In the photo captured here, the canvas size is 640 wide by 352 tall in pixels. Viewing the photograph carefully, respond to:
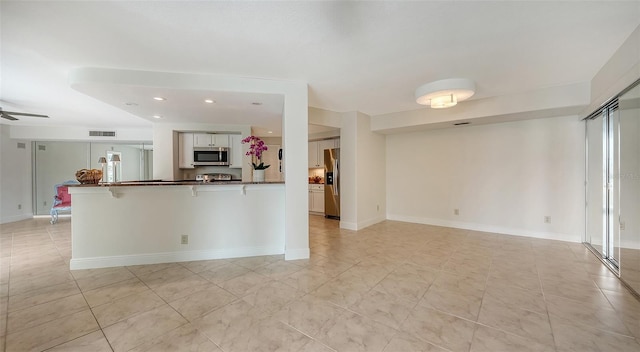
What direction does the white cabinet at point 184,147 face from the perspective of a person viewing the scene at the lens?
facing the viewer

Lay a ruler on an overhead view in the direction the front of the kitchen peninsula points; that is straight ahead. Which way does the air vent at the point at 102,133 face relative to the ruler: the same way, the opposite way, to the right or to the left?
the same way

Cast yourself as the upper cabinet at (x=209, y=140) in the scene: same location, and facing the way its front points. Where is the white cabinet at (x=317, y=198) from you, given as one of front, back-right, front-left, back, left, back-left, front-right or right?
left

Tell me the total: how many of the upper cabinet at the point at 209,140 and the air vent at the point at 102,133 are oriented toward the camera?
2

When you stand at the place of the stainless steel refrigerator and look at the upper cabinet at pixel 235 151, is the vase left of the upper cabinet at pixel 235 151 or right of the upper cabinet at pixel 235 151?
left

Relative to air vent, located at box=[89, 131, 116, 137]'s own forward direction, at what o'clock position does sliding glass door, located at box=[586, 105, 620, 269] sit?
The sliding glass door is roughly at 11 o'clock from the air vent.

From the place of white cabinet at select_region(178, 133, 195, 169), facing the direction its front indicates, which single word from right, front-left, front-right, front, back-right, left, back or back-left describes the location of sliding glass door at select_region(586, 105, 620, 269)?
front-left

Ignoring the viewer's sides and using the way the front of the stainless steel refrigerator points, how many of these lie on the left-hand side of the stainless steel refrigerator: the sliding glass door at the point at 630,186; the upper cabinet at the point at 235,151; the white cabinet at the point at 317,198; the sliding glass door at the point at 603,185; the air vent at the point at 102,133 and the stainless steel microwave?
2

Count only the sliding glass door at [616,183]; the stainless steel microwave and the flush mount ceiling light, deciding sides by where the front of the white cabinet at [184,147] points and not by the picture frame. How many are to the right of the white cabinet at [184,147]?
0

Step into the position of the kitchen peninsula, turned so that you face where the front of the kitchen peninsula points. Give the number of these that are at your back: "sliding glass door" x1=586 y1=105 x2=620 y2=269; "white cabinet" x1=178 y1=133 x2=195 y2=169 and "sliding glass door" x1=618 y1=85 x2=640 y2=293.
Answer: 1
